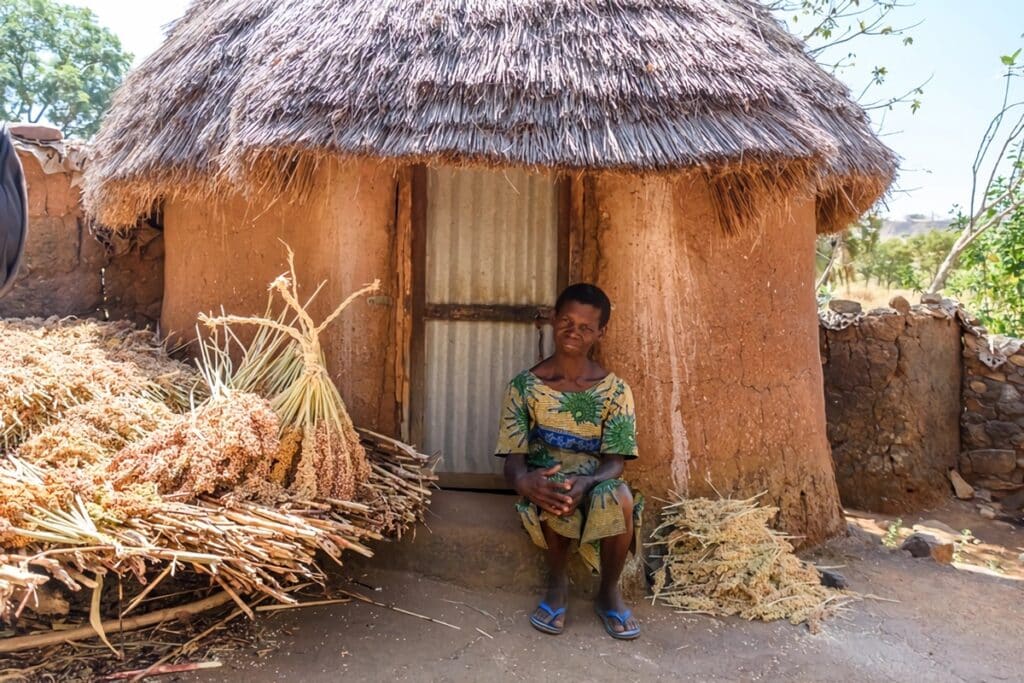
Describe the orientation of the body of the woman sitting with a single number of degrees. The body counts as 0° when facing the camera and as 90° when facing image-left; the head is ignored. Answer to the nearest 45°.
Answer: approximately 0°

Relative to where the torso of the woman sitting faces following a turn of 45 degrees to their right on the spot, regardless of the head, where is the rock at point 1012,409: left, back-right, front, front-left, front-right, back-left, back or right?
back

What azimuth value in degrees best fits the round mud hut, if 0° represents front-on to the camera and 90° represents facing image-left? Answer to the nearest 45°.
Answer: approximately 0°

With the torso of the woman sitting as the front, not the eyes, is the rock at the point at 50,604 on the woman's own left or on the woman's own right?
on the woman's own right

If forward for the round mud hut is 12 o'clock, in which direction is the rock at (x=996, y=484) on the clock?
The rock is roughly at 8 o'clock from the round mud hut.

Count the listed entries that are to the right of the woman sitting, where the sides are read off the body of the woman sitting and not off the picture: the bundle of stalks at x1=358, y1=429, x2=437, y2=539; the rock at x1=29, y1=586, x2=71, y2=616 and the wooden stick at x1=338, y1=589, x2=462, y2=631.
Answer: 3

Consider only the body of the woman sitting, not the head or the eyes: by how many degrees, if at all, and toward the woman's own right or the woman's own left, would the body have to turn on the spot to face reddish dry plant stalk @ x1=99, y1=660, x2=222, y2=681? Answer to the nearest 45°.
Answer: approximately 45° to the woman's own right

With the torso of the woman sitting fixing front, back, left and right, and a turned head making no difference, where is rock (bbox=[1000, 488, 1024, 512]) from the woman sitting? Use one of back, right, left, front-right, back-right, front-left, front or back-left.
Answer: back-left

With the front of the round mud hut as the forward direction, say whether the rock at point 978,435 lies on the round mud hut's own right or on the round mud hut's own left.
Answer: on the round mud hut's own left
